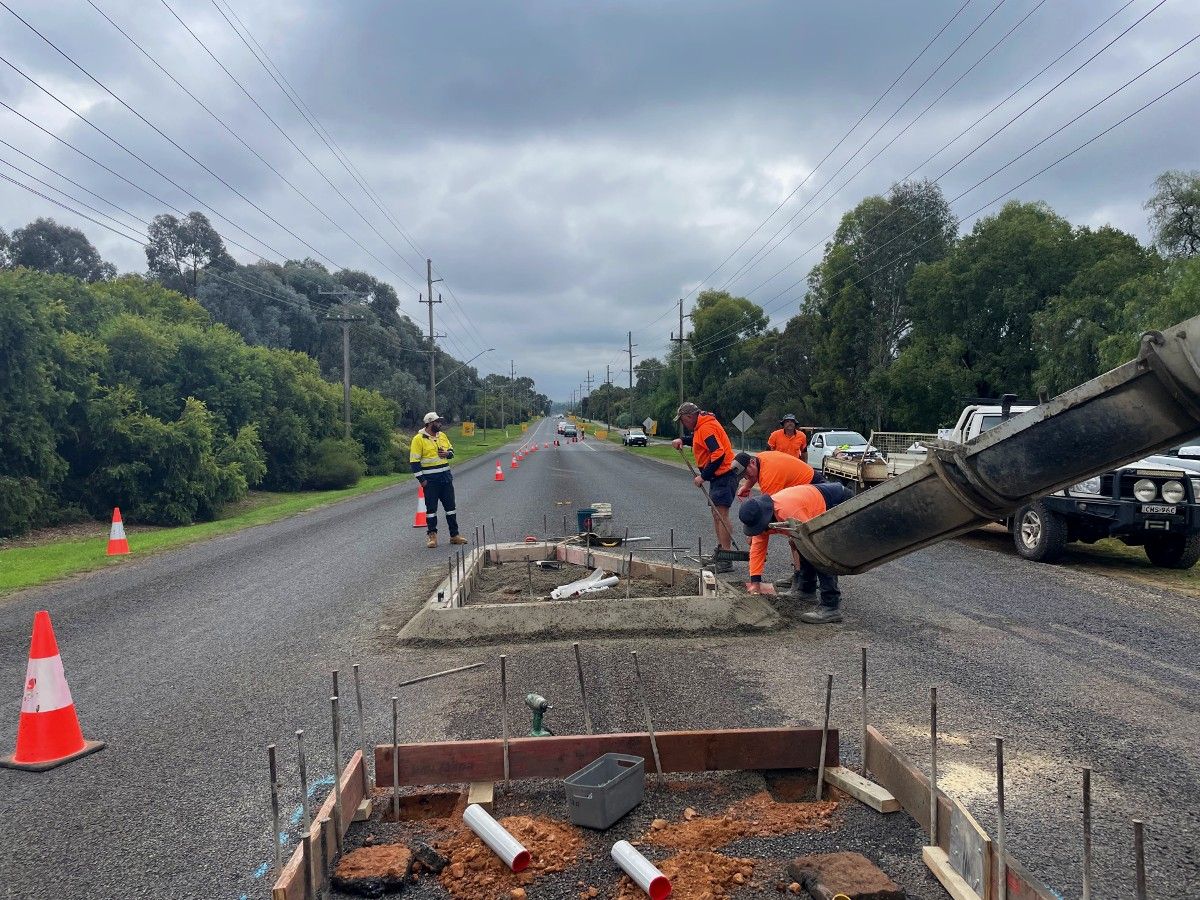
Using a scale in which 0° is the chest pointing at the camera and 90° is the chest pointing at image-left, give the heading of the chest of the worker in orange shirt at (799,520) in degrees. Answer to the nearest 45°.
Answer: approximately 90°

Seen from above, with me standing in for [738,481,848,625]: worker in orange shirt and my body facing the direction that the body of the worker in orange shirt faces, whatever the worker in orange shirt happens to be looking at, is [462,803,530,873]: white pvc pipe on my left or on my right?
on my left

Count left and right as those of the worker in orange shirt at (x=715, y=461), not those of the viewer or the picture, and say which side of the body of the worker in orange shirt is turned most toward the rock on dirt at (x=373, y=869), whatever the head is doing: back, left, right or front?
left

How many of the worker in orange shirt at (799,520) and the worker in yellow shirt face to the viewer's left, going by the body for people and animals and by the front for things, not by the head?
1

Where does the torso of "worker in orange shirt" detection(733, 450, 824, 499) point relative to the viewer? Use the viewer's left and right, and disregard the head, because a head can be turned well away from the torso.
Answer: facing to the left of the viewer

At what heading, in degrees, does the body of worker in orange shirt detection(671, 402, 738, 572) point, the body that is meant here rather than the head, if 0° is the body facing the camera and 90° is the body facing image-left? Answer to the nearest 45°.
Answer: approximately 90°

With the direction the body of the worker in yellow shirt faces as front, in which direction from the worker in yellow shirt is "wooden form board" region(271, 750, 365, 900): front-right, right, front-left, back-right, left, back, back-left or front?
front-right

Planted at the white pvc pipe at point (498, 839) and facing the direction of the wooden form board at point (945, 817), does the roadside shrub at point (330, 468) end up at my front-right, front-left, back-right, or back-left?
back-left

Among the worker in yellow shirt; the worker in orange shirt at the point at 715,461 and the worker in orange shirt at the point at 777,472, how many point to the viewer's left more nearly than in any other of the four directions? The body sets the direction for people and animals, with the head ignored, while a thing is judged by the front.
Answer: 2
